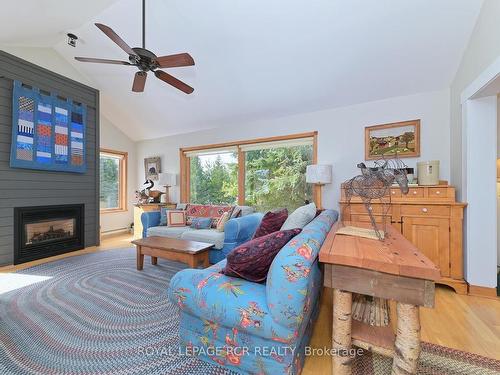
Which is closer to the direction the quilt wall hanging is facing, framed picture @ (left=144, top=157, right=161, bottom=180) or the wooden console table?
the wooden console table

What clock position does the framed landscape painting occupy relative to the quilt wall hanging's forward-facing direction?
The framed landscape painting is roughly at 12 o'clock from the quilt wall hanging.

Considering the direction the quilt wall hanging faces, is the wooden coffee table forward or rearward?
forward

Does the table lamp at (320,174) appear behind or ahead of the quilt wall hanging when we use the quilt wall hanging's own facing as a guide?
ahead

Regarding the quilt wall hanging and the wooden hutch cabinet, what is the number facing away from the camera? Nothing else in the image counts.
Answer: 0

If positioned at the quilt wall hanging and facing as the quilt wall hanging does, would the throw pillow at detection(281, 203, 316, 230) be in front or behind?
in front

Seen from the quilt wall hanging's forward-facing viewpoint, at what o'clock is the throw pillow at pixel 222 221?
The throw pillow is roughly at 12 o'clock from the quilt wall hanging.

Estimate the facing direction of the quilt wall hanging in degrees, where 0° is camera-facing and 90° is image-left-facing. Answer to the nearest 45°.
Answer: approximately 315°

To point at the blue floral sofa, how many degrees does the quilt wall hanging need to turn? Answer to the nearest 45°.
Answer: approximately 45° to its right
